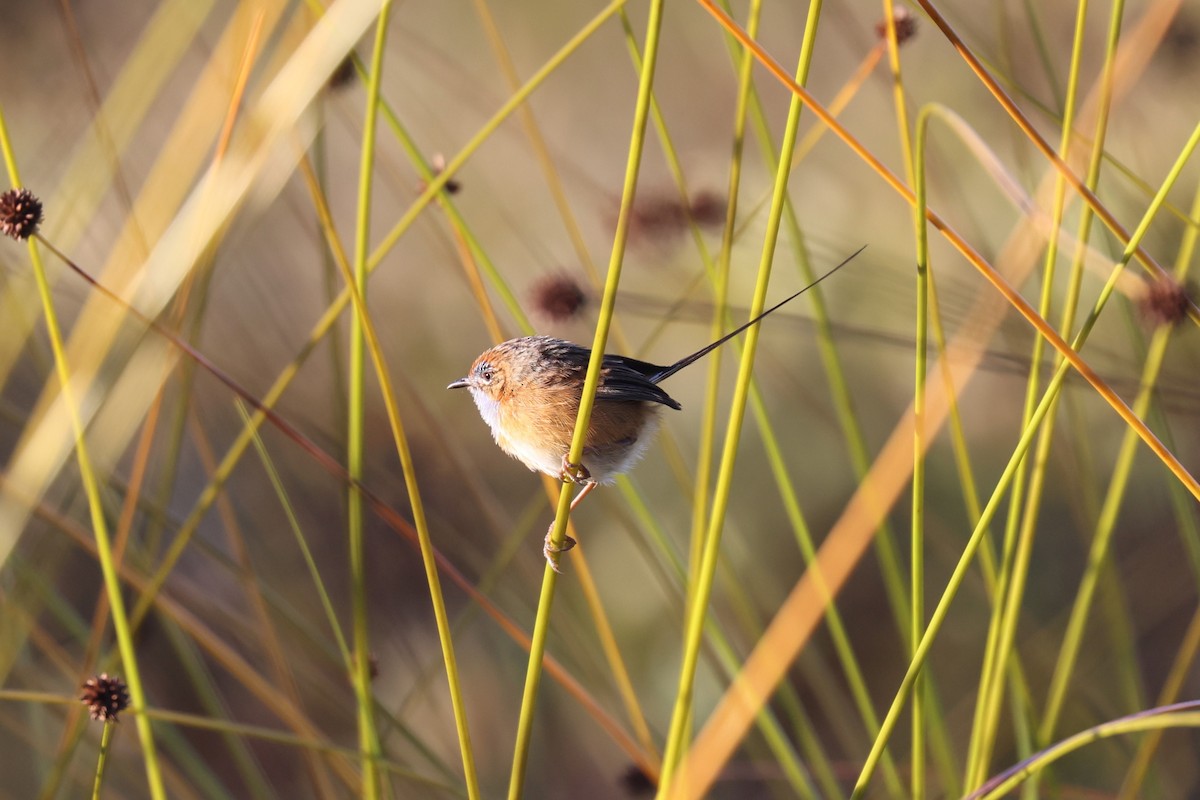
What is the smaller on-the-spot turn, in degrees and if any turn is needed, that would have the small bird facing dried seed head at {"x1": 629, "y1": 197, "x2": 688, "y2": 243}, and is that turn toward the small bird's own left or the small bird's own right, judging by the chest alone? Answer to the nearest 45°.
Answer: approximately 135° to the small bird's own right

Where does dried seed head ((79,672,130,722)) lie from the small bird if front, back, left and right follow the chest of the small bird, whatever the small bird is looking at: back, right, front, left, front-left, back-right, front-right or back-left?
front-left

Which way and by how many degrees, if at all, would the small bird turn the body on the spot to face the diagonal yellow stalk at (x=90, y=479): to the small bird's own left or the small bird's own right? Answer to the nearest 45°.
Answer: approximately 45° to the small bird's own left

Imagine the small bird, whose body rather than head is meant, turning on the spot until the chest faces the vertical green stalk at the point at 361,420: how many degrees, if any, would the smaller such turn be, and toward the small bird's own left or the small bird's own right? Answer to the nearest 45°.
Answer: approximately 45° to the small bird's own left

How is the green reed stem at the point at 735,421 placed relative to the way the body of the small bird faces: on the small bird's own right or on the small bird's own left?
on the small bird's own left

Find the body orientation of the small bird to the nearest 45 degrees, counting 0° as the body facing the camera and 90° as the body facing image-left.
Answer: approximately 90°
